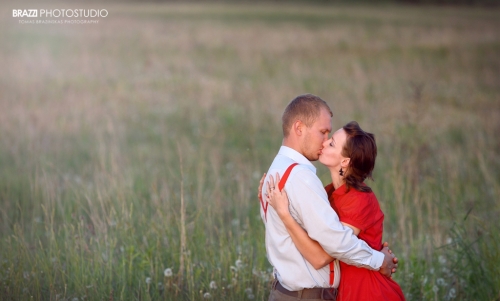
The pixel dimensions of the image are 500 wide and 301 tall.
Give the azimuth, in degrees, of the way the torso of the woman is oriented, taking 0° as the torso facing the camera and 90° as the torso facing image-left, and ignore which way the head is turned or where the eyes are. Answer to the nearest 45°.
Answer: approximately 90°

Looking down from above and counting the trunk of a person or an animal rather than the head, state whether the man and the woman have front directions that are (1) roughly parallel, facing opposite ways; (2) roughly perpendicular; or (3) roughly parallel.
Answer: roughly parallel, facing opposite ways

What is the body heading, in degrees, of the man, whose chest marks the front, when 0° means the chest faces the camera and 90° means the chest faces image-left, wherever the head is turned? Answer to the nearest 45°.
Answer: approximately 270°

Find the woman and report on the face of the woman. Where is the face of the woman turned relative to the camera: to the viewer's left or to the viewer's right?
to the viewer's left

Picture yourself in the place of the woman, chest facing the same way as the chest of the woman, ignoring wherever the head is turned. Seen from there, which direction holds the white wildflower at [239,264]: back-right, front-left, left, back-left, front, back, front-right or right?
front-right

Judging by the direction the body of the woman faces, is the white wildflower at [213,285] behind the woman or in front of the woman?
in front

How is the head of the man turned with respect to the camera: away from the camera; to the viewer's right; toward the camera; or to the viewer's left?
to the viewer's right
